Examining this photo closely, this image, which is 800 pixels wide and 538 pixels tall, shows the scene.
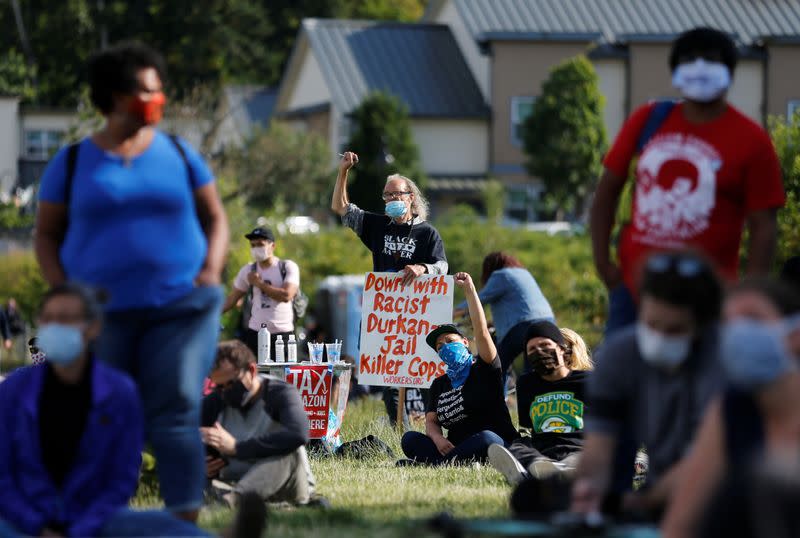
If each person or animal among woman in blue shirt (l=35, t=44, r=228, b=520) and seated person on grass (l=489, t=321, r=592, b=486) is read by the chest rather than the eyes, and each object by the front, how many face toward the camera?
2

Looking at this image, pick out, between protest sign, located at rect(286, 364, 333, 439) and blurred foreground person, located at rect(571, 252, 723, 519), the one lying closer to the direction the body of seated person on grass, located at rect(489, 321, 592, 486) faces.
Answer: the blurred foreground person

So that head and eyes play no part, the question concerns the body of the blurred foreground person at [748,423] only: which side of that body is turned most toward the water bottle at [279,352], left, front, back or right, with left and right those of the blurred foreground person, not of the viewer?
right

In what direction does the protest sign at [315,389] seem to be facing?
toward the camera

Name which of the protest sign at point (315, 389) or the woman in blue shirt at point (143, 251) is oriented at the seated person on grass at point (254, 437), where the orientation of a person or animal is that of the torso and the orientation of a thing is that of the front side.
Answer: the protest sign

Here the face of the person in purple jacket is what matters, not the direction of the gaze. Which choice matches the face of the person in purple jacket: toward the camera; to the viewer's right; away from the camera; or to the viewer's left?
toward the camera

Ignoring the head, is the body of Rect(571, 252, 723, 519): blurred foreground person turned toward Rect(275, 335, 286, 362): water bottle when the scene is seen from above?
no

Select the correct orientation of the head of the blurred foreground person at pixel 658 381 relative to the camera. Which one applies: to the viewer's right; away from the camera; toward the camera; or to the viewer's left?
toward the camera

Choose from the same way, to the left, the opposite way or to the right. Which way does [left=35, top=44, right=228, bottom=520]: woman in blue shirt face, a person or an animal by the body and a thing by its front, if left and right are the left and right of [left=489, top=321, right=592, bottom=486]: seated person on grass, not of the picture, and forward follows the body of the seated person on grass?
the same way

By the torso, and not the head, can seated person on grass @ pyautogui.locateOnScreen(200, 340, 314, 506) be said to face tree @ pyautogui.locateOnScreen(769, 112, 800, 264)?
no

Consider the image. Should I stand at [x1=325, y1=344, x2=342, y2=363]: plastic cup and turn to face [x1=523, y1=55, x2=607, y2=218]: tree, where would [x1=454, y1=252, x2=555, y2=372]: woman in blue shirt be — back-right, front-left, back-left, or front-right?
front-right

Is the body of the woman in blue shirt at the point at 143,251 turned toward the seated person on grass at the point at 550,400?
no

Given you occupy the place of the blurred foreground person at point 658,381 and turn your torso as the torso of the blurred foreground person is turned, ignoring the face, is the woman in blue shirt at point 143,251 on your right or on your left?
on your right

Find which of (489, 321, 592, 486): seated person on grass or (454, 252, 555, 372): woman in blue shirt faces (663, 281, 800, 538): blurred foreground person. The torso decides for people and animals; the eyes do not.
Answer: the seated person on grass

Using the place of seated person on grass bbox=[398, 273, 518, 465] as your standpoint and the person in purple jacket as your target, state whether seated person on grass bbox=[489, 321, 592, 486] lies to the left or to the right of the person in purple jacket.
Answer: left

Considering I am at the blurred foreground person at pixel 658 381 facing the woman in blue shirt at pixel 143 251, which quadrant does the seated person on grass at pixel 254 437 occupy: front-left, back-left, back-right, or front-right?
front-right

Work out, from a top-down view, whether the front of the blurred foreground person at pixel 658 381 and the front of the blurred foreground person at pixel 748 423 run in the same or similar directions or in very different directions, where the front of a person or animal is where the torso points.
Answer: same or similar directions

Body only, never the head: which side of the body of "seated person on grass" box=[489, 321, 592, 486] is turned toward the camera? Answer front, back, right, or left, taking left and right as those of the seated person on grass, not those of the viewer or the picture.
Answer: front
